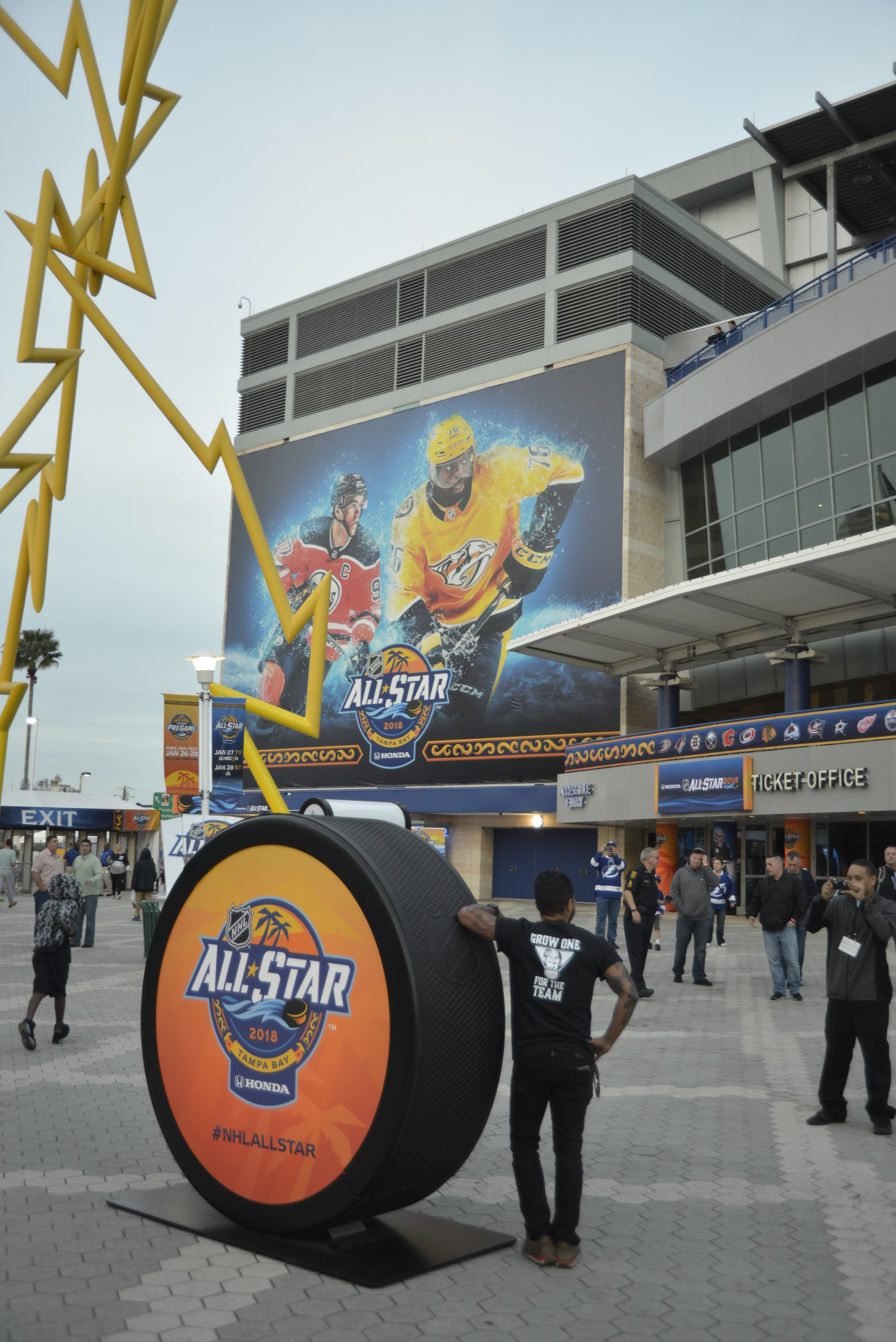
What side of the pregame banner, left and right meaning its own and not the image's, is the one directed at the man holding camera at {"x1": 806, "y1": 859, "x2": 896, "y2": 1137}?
front

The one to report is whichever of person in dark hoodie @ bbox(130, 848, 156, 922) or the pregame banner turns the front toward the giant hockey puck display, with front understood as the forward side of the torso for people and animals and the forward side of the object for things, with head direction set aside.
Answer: the pregame banner

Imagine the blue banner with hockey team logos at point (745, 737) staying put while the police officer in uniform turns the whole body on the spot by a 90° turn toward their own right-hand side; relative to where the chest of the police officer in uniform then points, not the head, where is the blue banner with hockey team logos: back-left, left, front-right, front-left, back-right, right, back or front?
back-right

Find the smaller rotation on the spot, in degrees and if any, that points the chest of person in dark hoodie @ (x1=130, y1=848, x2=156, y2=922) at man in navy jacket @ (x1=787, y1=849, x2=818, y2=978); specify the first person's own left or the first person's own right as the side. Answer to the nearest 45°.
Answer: approximately 135° to the first person's own right

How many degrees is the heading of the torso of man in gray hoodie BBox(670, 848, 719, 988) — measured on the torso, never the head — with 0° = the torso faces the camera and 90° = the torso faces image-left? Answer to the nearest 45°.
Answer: approximately 0°

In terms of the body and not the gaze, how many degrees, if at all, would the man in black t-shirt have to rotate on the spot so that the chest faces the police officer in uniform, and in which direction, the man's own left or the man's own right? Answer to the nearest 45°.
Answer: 0° — they already face them

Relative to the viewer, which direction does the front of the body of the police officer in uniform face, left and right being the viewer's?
facing the viewer and to the right of the viewer

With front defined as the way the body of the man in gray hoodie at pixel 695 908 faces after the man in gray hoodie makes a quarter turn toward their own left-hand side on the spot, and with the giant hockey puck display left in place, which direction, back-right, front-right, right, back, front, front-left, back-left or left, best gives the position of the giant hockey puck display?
right

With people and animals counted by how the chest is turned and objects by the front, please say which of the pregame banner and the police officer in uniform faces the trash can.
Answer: the pregame banner

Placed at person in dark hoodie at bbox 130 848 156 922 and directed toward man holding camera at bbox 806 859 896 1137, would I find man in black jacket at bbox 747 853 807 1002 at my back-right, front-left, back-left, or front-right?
front-left

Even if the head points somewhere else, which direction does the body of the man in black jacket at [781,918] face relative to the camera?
toward the camera

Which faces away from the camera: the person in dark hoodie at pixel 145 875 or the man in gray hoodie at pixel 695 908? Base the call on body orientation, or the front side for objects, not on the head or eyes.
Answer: the person in dark hoodie

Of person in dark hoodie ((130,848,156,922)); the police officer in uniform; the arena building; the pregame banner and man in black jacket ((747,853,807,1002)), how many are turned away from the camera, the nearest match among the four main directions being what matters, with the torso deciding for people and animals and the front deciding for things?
1

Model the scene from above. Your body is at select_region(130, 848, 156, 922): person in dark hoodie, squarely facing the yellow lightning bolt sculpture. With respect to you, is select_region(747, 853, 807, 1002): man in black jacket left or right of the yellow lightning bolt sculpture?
left

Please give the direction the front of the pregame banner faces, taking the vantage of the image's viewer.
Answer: facing the viewer

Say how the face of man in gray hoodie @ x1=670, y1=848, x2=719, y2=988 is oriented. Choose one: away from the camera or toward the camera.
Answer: toward the camera

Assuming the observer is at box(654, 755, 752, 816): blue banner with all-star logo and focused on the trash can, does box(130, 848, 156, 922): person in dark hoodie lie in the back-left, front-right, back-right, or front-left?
front-right

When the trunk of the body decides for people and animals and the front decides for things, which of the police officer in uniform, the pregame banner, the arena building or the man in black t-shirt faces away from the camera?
the man in black t-shirt

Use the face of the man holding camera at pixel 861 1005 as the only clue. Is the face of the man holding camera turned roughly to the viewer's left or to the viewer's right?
to the viewer's left

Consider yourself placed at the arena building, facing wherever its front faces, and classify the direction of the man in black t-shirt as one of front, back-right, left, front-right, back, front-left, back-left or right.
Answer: front-left
